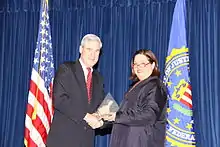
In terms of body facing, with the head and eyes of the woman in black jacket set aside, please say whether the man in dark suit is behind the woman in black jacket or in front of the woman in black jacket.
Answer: in front

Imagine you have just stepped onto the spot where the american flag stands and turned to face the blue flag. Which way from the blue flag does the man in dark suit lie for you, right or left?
right

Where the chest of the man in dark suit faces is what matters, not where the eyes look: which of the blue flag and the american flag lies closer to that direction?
the blue flag

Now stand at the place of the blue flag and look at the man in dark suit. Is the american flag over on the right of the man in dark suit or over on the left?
right

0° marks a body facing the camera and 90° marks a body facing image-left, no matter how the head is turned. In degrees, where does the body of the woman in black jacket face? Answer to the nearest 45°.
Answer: approximately 90°

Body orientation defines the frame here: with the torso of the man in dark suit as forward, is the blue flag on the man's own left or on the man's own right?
on the man's own left

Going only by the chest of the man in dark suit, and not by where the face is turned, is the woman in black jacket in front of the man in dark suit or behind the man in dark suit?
in front

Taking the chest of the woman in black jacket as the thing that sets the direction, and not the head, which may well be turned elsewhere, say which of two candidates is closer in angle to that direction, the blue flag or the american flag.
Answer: the american flag

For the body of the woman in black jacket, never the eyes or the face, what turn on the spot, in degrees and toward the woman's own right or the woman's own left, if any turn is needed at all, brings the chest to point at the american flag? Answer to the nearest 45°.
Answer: approximately 45° to the woman's own right

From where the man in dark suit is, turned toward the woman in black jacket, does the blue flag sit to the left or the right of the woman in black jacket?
left
